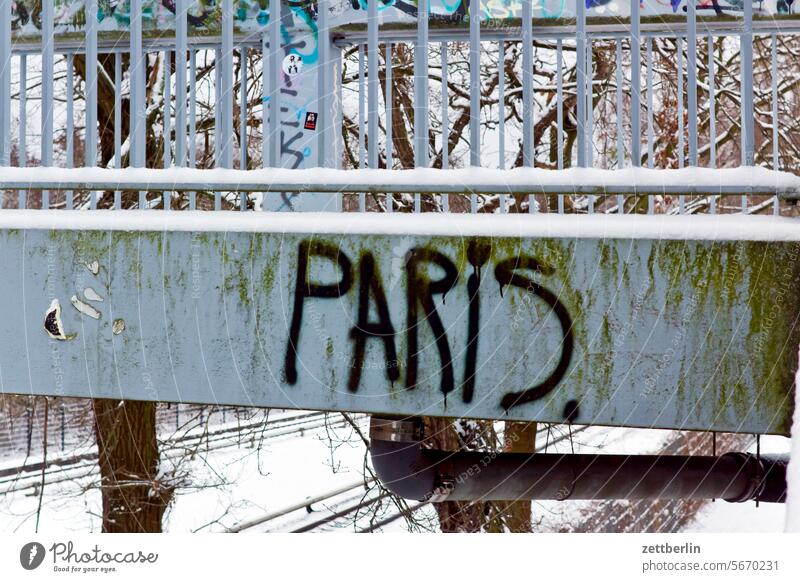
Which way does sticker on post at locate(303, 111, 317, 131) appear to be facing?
toward the camera

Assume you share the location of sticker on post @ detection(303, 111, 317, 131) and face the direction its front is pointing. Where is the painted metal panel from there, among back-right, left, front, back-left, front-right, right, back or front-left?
front

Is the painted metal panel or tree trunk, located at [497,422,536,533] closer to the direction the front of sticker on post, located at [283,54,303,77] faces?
the painted metal panel

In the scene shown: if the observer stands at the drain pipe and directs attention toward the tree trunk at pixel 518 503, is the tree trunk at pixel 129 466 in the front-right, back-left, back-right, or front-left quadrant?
front-left

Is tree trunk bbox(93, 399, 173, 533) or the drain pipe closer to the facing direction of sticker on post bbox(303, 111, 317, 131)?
the drain pipe

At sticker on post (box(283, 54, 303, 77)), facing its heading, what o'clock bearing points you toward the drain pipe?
The drain pipe is roughly at 11 o'clock from the sticker on post.

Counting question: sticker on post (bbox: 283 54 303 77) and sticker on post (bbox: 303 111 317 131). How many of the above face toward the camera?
2

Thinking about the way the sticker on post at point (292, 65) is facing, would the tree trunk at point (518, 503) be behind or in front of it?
behind

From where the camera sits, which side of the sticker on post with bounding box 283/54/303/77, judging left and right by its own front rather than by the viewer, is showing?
front

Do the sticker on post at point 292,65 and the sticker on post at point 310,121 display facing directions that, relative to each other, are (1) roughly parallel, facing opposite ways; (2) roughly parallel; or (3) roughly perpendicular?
roughly parallel

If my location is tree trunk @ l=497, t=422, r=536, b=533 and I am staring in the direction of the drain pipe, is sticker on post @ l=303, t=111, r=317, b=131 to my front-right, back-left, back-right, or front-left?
front-right

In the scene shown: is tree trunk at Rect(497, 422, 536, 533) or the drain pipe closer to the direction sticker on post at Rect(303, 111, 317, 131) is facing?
the drain pipe

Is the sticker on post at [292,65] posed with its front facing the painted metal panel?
yes
